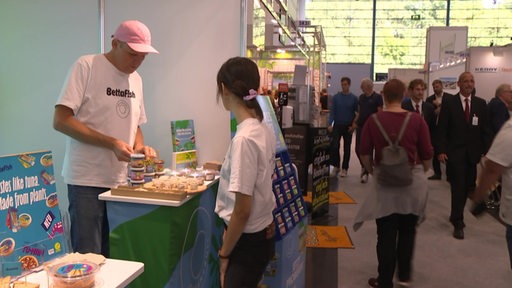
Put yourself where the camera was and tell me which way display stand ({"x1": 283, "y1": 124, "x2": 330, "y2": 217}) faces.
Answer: facing the viewer and to the right of the viewer

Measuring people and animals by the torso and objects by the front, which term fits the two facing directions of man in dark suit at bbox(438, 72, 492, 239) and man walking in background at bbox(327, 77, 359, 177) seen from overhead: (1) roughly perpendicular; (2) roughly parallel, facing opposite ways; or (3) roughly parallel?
roughly parallel

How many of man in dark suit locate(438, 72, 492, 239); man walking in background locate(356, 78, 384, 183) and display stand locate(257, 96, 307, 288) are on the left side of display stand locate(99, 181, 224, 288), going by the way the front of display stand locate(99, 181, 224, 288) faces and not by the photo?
3

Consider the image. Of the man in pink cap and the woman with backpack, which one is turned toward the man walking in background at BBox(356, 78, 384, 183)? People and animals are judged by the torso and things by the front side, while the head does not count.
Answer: the woman with backpack

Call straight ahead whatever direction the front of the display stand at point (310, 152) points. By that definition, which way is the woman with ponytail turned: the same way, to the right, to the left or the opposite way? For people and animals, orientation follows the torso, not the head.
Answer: the opposite way

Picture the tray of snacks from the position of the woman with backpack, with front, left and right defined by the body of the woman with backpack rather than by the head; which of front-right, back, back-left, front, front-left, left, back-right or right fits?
back-left

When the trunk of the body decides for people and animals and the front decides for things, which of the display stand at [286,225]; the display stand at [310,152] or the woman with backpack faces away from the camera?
the woman with backpack

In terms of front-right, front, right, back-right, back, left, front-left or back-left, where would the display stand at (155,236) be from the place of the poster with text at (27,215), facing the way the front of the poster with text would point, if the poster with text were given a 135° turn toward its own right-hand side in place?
back-right

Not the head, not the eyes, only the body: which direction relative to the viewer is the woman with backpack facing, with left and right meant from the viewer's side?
facing away from the viewer

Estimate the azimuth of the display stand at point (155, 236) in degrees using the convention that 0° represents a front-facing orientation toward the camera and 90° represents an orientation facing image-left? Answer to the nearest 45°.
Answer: approximately 315°

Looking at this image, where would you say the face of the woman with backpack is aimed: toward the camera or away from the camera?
away from the camera

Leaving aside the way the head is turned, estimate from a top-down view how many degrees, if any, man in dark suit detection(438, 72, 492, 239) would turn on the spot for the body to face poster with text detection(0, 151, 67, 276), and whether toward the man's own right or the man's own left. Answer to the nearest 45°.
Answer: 0° — they already face it

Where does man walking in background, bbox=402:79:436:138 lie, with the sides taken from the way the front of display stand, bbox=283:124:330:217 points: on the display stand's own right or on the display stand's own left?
on the display stand's own left

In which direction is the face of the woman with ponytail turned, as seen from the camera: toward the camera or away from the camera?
away from the camera

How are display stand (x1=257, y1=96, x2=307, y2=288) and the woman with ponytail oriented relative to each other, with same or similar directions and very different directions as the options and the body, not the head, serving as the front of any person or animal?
very different directions

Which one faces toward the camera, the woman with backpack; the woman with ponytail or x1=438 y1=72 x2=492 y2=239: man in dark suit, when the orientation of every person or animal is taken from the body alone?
the man in dark suit

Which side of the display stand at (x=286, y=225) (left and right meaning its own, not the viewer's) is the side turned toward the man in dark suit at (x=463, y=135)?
left
